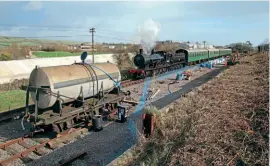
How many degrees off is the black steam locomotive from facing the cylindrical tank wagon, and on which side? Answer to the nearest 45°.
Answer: approximately 45° to its left

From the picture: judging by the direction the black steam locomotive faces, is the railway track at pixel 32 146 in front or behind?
in front

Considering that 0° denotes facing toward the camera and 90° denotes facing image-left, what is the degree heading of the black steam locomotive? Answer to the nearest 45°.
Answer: approximately 45°

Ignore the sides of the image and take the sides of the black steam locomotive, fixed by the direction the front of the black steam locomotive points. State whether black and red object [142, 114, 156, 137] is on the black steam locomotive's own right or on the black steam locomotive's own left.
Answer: on the black steam locomotive's own left
